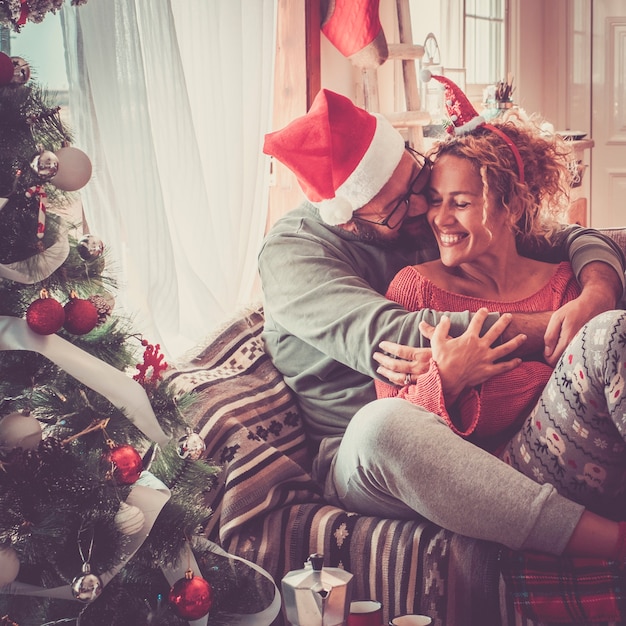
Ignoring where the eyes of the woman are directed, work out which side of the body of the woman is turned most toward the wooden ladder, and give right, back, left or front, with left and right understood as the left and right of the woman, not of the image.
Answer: back

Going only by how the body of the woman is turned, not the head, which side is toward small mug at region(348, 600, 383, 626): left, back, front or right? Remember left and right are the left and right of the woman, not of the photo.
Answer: front

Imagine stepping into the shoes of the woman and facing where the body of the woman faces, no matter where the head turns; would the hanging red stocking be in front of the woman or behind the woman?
behind

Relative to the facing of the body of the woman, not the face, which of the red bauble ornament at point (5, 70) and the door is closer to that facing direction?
the red bauble ornament

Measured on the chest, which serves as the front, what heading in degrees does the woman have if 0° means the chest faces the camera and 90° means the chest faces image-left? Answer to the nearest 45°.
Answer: approximately 0°

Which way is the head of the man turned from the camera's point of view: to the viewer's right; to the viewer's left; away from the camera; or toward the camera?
to the viewer's right

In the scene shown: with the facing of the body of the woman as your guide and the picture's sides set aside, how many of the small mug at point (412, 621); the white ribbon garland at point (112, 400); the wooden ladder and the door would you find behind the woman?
2

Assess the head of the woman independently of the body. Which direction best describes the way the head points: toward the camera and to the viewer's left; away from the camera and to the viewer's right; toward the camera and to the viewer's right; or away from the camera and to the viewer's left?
toward the camera and to the viewer's left

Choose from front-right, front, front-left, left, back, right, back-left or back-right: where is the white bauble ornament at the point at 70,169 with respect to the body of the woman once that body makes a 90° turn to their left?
back-right

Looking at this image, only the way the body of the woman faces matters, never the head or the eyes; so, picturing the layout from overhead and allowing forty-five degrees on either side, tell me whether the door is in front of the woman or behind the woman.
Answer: behind

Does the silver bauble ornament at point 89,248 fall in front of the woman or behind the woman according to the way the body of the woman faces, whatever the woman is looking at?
in front

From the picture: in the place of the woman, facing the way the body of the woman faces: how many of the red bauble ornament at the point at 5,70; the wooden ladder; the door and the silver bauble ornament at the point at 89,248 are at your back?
2
